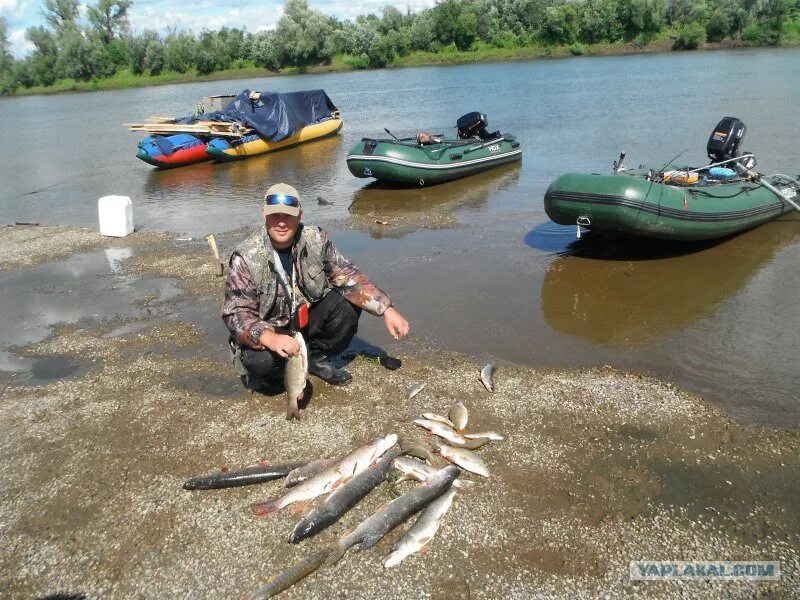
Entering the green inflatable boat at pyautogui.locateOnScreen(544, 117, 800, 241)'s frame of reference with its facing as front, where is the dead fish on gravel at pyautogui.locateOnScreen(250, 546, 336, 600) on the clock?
The dead fish on gravel is roughly at 11 o'clock from the green inflatable boat.

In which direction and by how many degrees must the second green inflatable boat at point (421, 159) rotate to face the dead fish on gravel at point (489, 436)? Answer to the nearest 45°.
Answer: approximately 45° to its left

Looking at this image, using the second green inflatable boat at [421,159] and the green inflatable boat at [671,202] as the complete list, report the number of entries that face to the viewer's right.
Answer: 0

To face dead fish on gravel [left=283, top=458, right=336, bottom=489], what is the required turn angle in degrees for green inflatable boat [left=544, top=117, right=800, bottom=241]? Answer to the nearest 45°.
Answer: approximately 45° to its left

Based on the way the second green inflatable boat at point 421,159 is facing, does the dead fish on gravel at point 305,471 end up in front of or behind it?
in front

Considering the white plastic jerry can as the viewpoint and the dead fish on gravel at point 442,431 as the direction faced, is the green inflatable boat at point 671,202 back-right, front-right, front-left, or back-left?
front-left

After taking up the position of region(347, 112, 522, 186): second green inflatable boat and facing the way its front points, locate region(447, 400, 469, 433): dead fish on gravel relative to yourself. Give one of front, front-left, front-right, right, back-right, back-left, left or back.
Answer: front-left

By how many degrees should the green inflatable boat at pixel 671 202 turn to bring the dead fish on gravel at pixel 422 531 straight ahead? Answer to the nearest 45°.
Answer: approximately 45° to its left

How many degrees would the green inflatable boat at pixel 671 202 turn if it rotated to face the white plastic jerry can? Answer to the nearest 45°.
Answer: approximately 45° to its right

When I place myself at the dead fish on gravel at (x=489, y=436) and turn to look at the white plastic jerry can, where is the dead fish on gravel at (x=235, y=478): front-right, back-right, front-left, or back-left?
front-left

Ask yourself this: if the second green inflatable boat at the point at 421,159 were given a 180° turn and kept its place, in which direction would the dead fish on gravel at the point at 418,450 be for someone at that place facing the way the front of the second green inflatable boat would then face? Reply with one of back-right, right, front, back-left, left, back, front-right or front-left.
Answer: back-right

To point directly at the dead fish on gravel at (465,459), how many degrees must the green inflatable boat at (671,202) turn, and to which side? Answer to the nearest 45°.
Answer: approximately 45° to its left

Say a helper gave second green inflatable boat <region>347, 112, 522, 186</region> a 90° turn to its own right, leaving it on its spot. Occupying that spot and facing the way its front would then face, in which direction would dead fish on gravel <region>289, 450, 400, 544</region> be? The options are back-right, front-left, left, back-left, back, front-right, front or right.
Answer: back-left

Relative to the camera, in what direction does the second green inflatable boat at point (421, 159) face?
facing the viewer and to the left of the viewer

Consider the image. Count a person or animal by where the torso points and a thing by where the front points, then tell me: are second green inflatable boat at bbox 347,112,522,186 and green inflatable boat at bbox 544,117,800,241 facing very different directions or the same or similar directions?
same or similar directions

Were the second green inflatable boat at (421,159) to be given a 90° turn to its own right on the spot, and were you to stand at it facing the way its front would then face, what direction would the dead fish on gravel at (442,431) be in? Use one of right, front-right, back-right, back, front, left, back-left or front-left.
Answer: back-left
